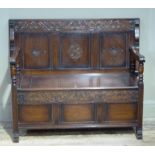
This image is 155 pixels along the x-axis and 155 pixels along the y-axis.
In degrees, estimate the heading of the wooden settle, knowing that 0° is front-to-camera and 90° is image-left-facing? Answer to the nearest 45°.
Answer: approximately 0°
